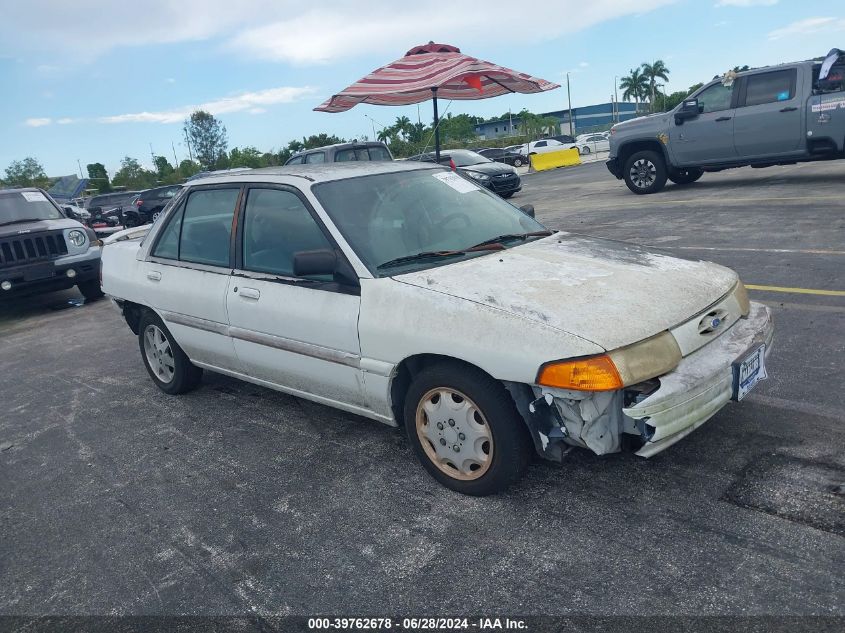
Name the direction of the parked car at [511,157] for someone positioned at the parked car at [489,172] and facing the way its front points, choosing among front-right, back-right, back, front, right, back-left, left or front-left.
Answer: back-left

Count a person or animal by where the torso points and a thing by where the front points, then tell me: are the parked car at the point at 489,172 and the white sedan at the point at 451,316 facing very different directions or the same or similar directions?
same or similar directions

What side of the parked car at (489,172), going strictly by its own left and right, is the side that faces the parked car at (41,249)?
right

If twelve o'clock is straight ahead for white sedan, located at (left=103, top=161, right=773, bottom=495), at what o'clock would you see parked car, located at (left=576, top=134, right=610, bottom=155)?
The parked car is roughly at 8 o'clock from the white sedan.

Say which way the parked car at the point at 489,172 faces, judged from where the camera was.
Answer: facing the viewer and to the right of the viewer

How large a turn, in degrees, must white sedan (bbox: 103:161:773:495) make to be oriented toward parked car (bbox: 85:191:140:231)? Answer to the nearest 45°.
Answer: approximately 180°

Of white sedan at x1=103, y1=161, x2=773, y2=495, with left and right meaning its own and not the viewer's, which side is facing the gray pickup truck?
left

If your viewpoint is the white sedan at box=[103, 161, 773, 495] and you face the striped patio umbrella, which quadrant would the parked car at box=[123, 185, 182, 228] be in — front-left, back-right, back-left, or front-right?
front-left

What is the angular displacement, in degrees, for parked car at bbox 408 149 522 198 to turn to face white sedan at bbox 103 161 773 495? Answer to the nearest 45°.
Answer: approximately 45° to its right

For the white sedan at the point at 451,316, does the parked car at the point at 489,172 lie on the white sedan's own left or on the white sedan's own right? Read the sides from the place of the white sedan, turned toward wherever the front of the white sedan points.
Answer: on the white sedan's own left

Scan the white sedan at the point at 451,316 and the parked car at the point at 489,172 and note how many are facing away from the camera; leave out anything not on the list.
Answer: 0

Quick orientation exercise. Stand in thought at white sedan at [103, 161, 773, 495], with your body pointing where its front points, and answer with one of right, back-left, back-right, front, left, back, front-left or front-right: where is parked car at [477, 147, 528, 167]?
back-left

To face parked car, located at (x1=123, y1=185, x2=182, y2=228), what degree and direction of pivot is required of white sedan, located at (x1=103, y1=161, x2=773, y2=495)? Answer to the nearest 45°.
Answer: approximately 180°

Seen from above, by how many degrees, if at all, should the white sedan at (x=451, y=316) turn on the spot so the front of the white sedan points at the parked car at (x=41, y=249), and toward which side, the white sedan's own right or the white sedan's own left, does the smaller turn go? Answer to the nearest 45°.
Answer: approximately 180°
